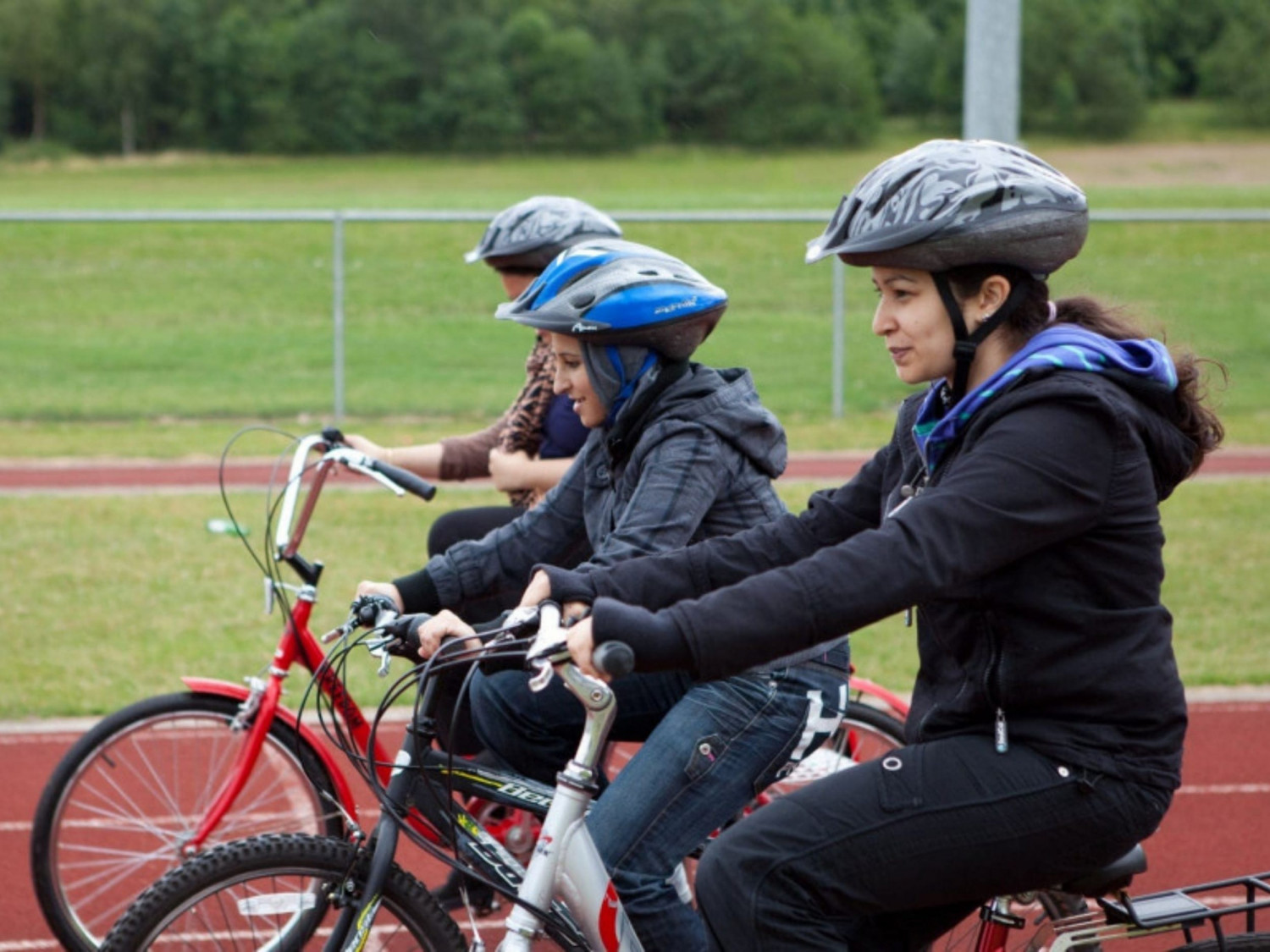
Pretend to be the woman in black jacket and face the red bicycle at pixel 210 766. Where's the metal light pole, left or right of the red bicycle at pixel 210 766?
right

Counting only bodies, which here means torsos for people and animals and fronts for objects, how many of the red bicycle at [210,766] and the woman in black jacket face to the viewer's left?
2

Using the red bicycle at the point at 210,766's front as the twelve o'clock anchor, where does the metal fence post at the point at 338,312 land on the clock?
The metal fence post is roughly at 3 o'clock from the red bicycle.

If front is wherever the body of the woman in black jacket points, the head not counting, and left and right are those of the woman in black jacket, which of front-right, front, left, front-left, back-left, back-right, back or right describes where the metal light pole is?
right

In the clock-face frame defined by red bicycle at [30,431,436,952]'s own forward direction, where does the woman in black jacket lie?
The woman in black jacket is roughly at 8 o'clock from the red bicycle.

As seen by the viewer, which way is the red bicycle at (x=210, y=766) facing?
to the viewer's left

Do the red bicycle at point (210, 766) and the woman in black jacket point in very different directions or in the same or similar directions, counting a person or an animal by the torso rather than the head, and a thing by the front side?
same or similar directions

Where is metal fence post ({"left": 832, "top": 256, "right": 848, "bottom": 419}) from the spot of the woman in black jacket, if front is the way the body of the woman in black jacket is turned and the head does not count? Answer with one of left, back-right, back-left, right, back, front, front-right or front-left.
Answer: right

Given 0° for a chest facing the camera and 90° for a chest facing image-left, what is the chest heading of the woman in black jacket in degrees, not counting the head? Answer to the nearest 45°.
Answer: approximately 90°
